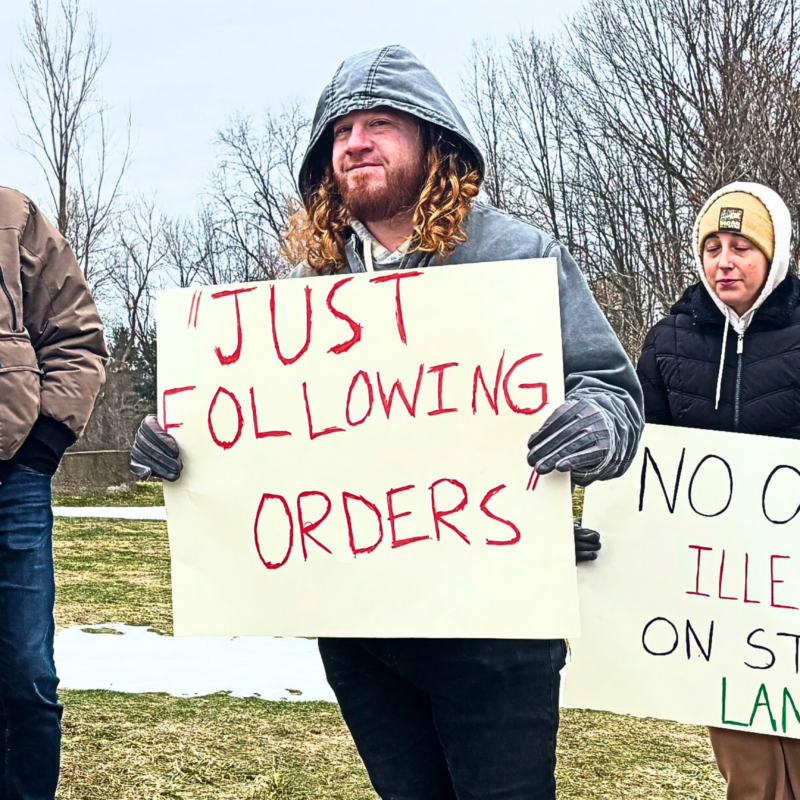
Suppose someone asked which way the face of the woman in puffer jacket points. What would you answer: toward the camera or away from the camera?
toward the camera

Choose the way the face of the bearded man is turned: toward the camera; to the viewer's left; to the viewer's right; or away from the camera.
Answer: toward the camera

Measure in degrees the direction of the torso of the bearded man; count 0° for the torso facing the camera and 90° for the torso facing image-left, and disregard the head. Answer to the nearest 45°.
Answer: approximately 45°

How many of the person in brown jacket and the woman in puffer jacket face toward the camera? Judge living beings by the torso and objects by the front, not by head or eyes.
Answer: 2

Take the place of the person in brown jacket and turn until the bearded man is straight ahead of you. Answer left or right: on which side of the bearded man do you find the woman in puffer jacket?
left

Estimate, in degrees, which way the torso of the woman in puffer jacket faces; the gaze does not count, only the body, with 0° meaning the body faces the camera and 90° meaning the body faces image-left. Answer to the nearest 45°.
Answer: approximately 0°

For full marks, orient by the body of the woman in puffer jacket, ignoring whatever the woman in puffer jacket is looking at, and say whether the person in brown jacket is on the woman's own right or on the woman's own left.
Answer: on the woman's own right

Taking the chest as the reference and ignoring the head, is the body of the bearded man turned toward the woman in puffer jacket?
no

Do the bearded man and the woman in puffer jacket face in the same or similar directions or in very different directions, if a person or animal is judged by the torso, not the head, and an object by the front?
same or similar directions

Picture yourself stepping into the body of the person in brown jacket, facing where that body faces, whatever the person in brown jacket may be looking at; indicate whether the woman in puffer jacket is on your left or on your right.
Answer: on your left

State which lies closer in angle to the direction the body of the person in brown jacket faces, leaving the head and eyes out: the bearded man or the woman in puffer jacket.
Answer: the bearded man

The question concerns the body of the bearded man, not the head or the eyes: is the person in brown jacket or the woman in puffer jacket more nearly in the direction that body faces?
the person in brown jacket
